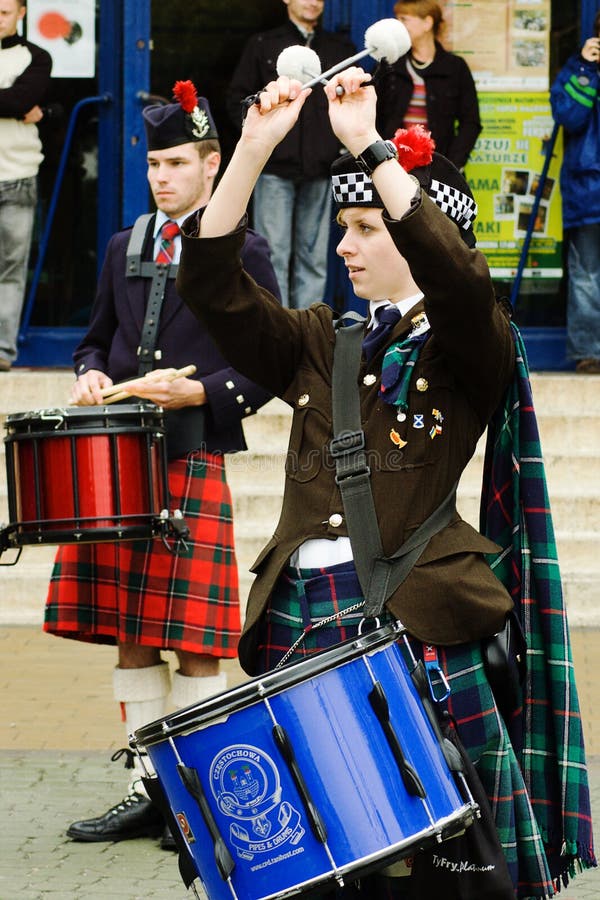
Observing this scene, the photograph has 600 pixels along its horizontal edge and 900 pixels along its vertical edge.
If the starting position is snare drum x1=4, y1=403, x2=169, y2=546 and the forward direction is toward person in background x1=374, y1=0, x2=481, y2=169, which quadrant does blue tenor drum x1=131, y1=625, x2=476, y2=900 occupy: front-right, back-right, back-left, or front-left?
back-right

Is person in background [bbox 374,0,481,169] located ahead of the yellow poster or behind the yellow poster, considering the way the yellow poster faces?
ahead

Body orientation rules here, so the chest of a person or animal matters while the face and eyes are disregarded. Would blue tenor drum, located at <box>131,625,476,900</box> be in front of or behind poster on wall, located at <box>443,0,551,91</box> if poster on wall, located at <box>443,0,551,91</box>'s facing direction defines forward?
in front

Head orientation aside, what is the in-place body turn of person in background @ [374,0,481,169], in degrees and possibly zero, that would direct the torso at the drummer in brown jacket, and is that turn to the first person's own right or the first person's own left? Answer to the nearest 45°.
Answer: approximately 45° to the first person's own left

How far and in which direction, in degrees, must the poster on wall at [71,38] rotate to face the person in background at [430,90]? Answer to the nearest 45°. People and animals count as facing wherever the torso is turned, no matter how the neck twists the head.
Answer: approximately 45° to its left

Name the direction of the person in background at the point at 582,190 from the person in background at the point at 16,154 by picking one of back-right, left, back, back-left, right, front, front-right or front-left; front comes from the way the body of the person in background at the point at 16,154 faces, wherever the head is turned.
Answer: left
